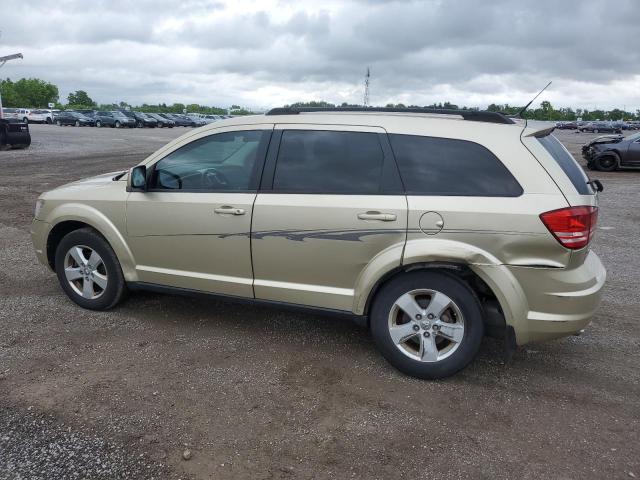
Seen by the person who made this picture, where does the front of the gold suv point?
facing away from the viewer and to the left of the viewer

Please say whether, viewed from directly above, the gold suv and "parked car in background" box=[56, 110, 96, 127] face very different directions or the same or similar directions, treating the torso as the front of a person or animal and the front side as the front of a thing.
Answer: very different directions

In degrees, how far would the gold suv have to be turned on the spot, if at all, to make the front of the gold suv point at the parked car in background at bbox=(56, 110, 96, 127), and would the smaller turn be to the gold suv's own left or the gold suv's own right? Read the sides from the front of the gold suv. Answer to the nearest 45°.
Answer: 0° — it already faces it

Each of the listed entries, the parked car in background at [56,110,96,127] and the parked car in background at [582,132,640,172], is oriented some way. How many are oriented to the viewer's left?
1

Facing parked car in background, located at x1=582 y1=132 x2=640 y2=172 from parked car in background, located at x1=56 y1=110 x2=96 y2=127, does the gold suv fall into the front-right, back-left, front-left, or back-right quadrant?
front-right

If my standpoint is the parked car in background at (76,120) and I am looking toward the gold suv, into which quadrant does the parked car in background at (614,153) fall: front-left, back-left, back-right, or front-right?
front-left

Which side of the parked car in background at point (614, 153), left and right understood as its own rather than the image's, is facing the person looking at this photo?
left

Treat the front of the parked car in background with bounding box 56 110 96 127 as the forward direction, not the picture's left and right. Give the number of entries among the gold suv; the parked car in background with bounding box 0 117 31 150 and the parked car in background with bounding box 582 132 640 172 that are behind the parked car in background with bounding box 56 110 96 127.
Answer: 0

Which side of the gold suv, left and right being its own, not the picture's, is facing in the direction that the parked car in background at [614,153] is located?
right

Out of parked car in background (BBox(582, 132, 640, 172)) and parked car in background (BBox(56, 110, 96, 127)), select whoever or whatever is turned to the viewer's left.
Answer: parked car in background (BBox(582, 132, 640, 172))

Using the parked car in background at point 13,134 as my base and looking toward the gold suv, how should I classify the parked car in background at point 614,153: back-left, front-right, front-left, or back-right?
front-left

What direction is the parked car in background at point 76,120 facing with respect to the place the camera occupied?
facing the viewer and to the right of the viewer

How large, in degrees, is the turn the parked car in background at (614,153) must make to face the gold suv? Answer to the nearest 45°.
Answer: approximately 90° to its left

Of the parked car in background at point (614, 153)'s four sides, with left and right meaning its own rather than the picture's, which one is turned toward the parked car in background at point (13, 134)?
front

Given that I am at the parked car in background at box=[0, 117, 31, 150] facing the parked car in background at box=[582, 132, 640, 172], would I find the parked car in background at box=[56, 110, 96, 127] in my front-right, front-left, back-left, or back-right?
back-left
